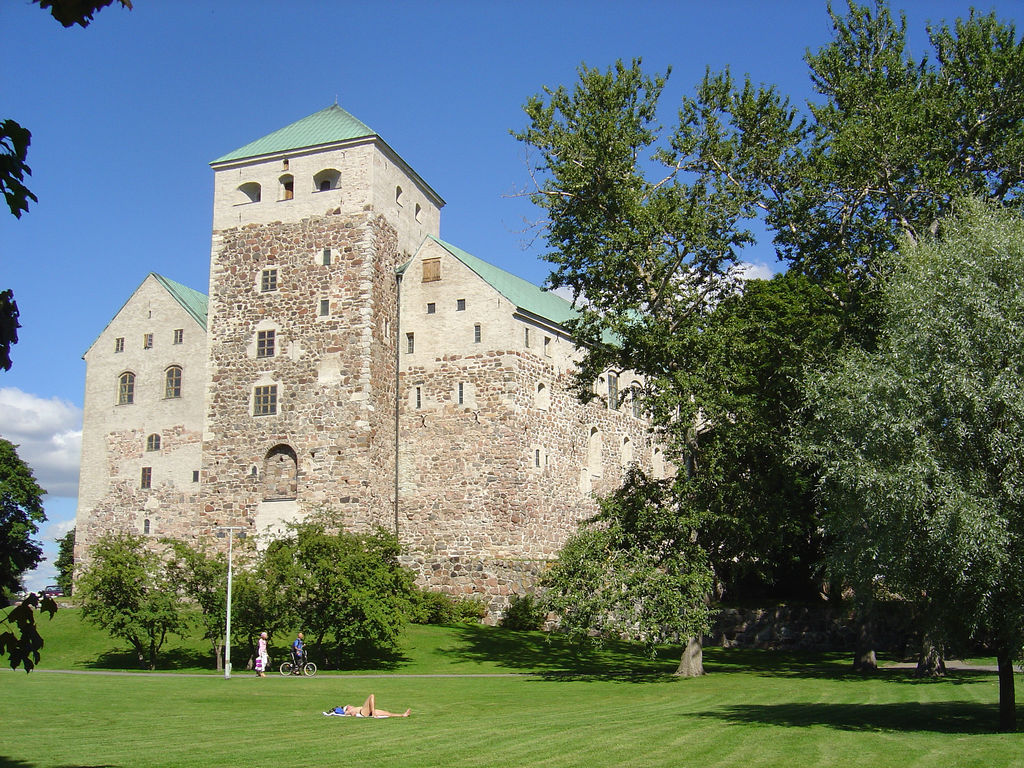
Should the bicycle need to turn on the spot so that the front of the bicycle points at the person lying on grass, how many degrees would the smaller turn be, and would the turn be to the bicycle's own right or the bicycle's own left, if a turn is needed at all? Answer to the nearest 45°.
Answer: approximately 90° to the bicycle's own right

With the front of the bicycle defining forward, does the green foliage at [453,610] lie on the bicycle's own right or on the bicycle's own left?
on the bicycle's own right

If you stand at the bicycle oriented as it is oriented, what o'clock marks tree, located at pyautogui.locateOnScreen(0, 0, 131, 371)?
The tree is roughly at 9 o'clock from the bicycle.

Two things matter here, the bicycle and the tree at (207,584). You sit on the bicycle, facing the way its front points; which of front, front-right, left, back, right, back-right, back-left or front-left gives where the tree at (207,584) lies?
front-right

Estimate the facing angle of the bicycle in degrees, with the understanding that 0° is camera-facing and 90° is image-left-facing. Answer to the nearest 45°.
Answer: approximately 270°

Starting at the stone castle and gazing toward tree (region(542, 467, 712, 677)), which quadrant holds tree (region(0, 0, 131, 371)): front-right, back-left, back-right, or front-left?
front-right

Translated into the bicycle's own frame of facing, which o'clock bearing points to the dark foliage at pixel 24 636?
The dark foliage is roughly at 9 o'clock from the bicycle.

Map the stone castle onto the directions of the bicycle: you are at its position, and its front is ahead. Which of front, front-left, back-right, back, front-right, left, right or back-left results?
left
